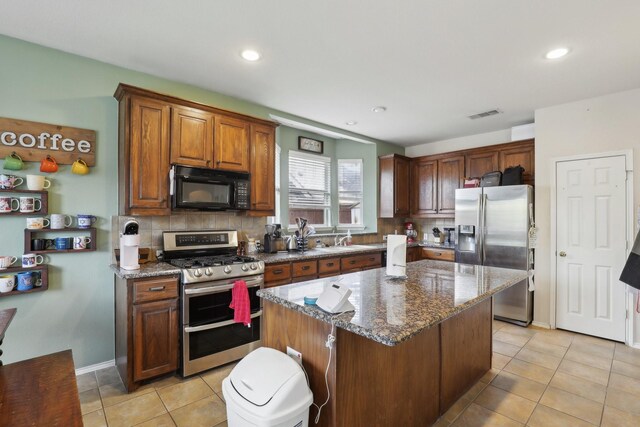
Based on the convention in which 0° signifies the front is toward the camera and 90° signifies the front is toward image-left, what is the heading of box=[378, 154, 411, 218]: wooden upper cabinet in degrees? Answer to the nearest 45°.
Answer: approximately 315°

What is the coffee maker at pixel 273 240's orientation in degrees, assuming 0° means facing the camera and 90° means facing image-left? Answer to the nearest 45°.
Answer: approximately 315°

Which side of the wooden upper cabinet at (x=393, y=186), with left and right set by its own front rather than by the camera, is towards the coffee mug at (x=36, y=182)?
right

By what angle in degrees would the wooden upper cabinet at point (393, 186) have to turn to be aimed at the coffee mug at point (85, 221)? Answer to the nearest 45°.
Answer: approximately 90° to its right

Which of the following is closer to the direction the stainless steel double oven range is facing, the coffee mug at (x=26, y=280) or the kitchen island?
the kitchen island
